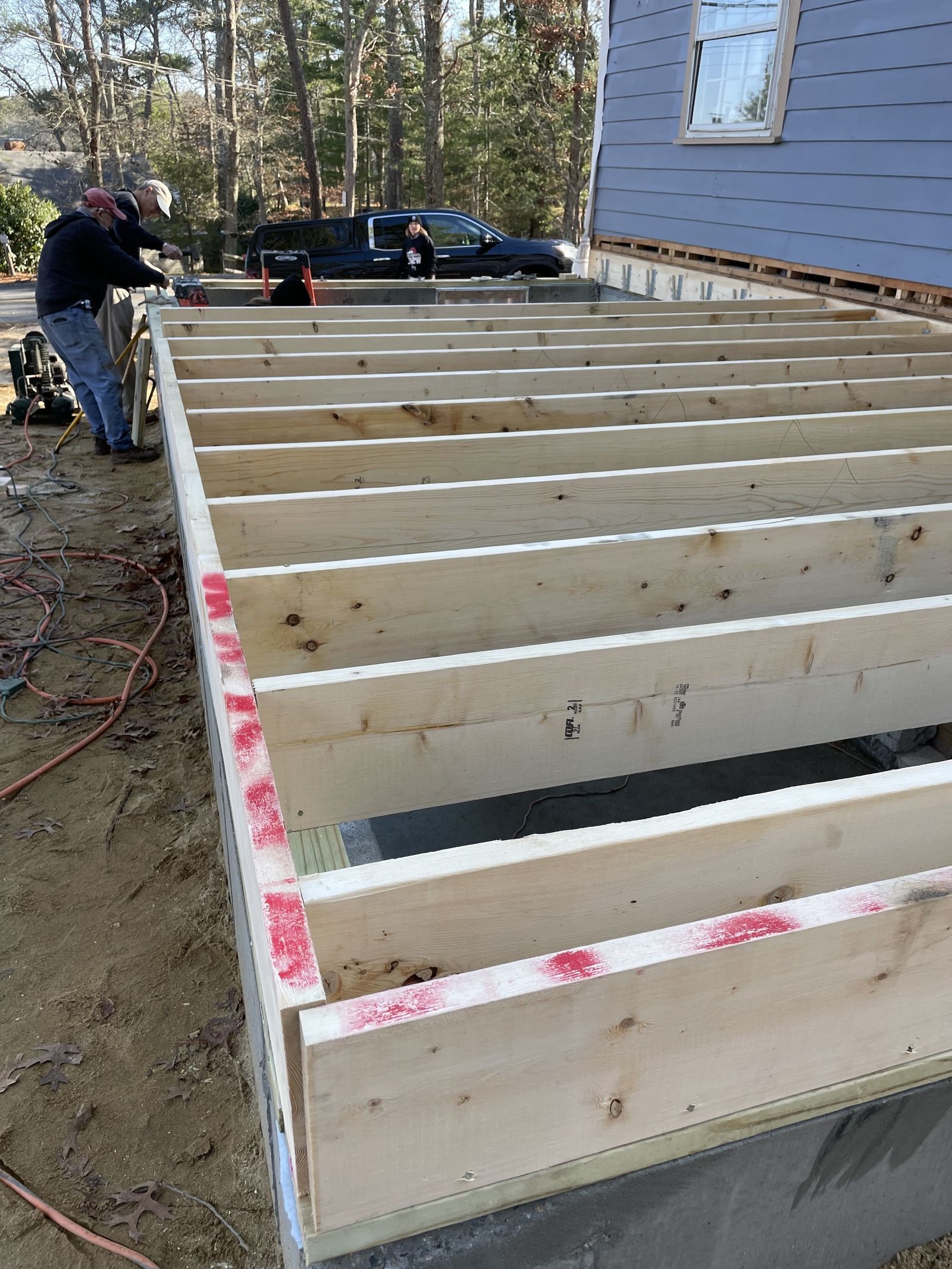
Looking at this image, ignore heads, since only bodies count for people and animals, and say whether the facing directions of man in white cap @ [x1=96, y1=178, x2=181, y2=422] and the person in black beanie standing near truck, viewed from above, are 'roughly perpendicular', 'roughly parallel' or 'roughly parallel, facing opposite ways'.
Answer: roughly perpendicular

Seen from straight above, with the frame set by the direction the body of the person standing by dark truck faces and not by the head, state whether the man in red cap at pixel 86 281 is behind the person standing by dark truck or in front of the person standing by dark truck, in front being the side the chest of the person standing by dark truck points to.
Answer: in front

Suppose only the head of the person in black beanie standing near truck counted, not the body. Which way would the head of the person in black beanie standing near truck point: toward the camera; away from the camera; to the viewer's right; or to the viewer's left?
toward the camera

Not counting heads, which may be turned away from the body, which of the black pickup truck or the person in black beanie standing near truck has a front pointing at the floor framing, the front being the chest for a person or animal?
the person in black beanie standing near truck

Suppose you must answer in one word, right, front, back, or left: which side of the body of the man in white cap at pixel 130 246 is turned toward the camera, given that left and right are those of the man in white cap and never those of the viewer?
right

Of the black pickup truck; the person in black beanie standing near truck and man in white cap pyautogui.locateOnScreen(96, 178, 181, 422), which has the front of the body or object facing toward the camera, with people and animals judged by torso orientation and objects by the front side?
the person in black beanie standing near truck

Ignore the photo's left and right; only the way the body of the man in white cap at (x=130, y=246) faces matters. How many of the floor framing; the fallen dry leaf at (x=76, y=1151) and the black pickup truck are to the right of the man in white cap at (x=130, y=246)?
2

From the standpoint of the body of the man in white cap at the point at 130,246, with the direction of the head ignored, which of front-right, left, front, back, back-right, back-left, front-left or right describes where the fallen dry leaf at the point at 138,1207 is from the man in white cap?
right

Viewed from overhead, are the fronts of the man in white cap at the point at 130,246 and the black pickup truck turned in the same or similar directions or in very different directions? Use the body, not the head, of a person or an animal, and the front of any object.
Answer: same or similar directions

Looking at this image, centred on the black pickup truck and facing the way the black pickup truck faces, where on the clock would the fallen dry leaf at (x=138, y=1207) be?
The fallen dry leaf is roughly at 3 o'clock from the black pickup truck.

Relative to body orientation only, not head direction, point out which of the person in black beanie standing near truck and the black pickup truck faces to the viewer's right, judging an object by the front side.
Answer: the black pickup truck

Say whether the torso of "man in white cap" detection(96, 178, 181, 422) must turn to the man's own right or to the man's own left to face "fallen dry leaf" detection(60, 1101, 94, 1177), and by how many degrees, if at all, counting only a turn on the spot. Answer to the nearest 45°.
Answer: approximately 90° to the man's own right

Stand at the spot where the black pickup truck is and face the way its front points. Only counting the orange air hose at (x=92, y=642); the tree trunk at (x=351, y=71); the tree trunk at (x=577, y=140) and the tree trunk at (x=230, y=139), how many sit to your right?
1

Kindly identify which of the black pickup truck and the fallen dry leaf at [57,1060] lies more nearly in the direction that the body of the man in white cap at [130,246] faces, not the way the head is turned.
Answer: the black pickup truck

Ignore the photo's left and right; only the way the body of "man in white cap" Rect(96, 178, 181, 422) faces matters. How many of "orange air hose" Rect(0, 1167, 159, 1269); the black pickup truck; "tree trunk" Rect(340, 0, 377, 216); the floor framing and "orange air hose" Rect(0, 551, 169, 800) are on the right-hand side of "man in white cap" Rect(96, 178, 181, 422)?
3

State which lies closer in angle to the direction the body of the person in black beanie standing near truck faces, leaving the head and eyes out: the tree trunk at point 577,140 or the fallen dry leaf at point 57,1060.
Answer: the fallen dry leaf

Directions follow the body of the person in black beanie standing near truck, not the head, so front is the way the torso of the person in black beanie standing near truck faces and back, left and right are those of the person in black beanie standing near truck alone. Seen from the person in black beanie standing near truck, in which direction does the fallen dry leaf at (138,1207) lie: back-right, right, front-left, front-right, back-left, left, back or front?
front

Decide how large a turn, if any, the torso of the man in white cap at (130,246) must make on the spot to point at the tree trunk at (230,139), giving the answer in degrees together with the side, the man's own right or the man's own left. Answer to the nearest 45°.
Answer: approximately 90° to the man's own left

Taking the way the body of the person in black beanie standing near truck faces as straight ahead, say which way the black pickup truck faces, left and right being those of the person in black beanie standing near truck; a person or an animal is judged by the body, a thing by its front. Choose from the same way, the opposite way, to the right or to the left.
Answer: to the left

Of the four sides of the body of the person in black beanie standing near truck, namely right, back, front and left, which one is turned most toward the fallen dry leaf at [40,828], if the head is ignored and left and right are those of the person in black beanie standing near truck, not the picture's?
front

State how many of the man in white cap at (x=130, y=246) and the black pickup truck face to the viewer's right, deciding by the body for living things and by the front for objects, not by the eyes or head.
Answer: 2

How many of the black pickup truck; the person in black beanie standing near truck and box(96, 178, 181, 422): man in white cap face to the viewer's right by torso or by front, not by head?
2

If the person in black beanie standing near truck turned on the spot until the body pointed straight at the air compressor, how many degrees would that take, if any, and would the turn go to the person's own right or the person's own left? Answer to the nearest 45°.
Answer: approximately 45° to the person's own right
